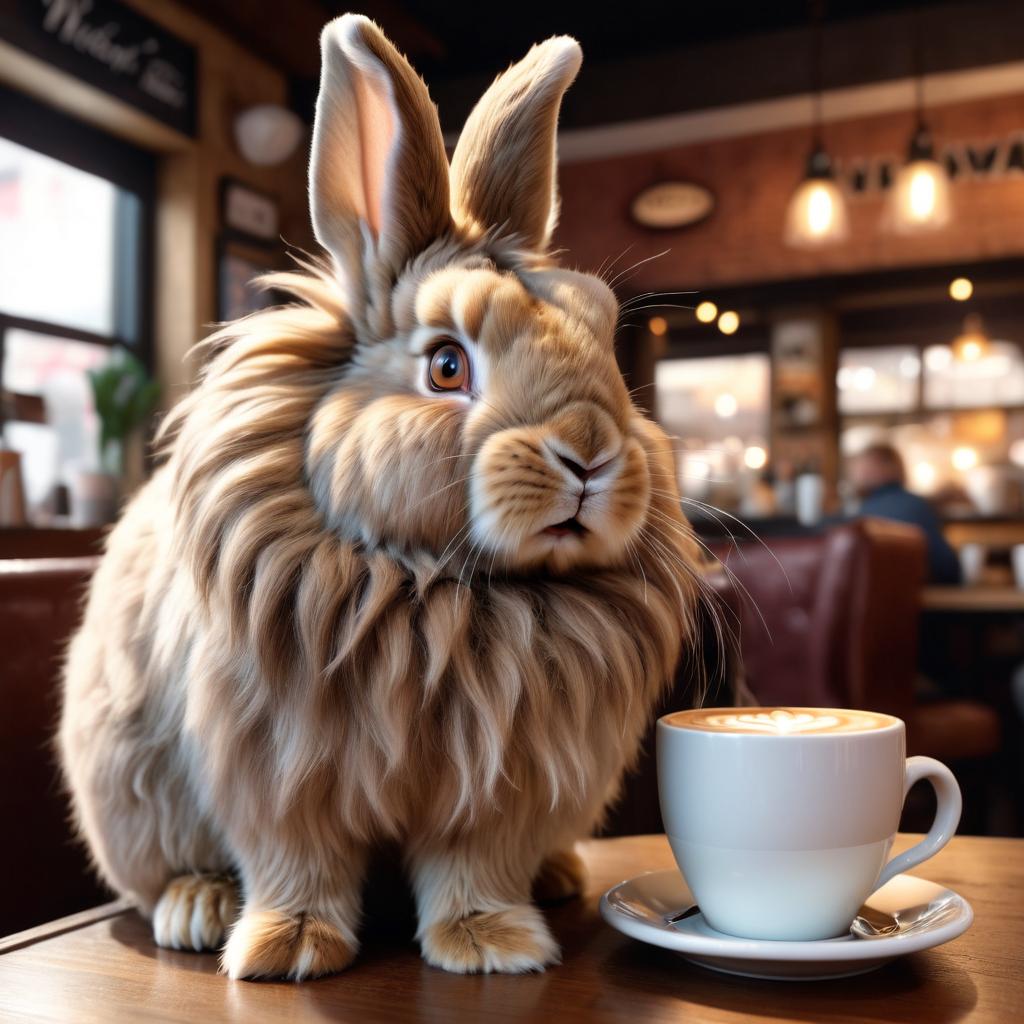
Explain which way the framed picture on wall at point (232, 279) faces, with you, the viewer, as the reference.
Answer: facing the viewer and to the right of the viewer

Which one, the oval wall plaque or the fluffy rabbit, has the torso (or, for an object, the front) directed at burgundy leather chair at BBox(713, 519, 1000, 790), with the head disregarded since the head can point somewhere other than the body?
the oval wall plaque

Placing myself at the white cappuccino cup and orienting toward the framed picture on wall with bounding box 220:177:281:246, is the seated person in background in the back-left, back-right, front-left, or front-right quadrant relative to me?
front-right

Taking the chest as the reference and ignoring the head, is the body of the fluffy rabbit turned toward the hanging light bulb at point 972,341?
no

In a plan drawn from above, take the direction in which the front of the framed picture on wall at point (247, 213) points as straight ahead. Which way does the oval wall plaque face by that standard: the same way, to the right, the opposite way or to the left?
to the right

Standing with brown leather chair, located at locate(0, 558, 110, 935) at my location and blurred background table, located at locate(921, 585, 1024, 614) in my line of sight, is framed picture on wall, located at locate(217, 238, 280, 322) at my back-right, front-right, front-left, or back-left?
front-left

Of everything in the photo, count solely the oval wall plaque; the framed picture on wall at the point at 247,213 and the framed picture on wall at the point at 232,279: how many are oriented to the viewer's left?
0

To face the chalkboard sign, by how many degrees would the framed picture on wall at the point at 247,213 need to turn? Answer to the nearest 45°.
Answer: approximately 90° to its right

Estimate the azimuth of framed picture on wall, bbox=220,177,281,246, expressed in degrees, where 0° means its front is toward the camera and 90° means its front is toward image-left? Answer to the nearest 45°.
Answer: approximately 315°

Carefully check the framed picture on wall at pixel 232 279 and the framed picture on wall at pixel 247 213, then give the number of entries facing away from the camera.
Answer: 0

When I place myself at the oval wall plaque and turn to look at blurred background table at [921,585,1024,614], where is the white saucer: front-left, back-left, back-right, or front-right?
front-right

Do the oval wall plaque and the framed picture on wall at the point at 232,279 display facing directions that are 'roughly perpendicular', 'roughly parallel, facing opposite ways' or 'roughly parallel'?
roughly perpendicular

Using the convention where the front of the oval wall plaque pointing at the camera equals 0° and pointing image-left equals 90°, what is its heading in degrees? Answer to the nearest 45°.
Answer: approximately 0°

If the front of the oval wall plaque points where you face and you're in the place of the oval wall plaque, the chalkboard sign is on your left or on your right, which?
on your right

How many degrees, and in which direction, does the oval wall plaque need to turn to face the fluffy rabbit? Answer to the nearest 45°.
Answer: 0° — it already faces it

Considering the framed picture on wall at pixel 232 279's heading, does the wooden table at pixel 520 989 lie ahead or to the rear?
ahead

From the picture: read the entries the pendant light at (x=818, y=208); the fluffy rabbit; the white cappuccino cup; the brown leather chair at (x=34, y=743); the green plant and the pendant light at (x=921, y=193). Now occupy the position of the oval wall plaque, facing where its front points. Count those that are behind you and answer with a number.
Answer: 0
